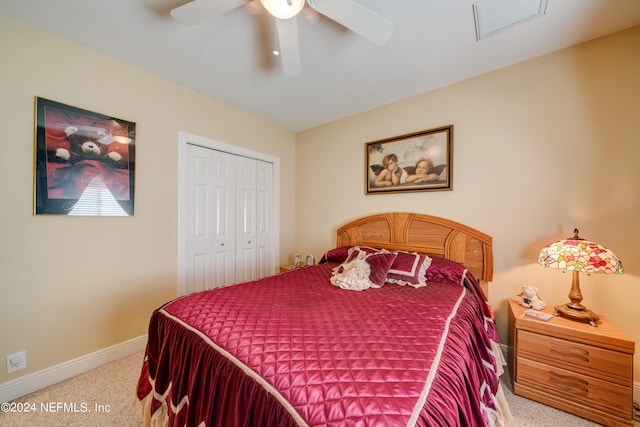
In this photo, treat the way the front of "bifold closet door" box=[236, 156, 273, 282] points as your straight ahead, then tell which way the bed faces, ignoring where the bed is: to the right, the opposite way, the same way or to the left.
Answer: to the right

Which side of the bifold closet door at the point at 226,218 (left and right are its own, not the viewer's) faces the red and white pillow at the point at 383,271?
front

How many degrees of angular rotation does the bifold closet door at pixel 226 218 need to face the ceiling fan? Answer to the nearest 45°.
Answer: approximately 45° to its right

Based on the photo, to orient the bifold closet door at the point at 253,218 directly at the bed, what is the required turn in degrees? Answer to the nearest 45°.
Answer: approximately 45° to its right

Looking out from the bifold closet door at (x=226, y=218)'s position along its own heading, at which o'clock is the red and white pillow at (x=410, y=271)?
The red and white pillow is roughly at 12 o'clock from the bifold closet door.

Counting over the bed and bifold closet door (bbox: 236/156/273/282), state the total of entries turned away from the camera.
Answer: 0

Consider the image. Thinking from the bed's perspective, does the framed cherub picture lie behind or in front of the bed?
behind

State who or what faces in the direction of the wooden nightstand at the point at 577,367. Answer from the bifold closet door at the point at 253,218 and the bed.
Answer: the bifold closet door

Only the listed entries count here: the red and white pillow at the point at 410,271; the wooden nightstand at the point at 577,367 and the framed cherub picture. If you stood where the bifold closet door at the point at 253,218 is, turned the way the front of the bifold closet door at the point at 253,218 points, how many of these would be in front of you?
3

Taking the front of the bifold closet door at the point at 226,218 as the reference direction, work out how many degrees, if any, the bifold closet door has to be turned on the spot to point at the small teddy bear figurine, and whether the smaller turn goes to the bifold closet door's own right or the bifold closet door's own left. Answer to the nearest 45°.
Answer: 0° — it already faces it

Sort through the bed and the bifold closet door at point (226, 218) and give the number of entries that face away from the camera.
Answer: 0

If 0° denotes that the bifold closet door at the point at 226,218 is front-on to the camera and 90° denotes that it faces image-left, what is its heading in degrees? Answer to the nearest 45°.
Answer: approximately 315°

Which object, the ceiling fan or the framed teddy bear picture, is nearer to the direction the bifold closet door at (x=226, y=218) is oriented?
the ceiling fan

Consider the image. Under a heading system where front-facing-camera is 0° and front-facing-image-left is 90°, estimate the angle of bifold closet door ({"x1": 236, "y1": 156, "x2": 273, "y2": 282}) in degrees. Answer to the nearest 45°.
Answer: approximately 315°
